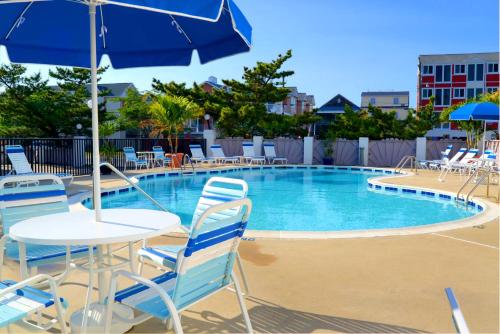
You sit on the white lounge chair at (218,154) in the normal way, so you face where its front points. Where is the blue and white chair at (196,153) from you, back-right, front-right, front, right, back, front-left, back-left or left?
right

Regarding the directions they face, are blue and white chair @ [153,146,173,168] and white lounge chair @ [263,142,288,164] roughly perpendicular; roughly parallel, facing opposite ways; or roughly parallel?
roughly parallel

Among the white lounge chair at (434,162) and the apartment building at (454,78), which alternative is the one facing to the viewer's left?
the white lounge chair

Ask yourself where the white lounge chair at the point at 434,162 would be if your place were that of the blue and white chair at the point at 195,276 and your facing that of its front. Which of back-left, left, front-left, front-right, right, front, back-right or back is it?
right

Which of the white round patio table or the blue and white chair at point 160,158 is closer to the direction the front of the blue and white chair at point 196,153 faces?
the white round patio table

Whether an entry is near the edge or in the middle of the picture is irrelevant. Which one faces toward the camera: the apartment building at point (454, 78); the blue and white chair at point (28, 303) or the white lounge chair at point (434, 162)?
the apartment building

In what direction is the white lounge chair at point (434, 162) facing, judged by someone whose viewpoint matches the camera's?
facing to the left of the viewer

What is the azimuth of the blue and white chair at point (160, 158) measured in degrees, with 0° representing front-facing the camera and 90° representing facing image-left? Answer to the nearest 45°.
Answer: approximately 315°

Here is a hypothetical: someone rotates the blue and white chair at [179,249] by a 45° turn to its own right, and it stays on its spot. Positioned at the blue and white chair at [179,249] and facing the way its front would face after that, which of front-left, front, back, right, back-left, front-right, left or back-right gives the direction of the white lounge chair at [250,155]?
right

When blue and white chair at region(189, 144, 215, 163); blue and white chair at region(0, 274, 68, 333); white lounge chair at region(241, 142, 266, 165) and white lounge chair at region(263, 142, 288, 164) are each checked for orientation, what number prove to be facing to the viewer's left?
0

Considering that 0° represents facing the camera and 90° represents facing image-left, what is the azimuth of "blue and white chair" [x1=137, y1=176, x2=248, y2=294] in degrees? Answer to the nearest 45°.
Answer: approximately 45°

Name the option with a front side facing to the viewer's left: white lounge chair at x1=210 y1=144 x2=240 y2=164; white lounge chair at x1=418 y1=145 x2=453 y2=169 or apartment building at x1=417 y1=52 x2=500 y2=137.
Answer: white lounge chair at x1=418 y1=145 x2=453 y2=169

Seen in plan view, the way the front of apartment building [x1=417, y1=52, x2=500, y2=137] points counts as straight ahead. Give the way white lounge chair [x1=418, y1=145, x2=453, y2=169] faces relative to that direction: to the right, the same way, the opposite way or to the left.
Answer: to the right

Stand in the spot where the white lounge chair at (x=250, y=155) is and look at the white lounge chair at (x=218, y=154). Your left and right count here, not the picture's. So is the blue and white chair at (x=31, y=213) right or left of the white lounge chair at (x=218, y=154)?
left

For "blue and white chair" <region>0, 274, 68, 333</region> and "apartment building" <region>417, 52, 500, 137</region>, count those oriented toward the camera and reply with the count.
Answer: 1

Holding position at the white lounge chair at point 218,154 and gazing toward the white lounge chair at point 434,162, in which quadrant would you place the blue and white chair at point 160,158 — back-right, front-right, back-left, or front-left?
back-right

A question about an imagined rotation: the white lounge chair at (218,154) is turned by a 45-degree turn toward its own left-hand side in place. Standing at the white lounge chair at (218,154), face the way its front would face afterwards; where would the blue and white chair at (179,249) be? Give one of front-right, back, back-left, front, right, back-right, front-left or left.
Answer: right

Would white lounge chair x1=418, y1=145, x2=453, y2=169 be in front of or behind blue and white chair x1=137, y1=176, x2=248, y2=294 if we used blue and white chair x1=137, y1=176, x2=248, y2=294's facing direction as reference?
behind

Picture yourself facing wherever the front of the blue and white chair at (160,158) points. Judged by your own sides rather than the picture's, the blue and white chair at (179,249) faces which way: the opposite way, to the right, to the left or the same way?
to the right
